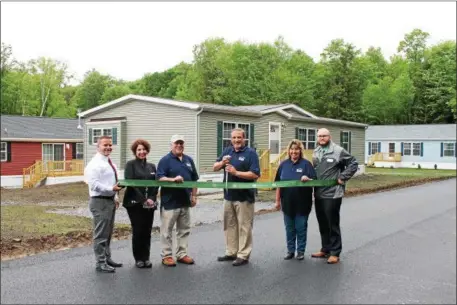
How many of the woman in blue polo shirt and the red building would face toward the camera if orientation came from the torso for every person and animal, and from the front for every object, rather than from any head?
2

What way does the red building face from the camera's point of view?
toward the camera

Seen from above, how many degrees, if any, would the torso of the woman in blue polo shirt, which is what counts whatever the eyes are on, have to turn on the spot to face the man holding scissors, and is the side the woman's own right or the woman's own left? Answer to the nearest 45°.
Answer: approximately 45° to the woman's own right

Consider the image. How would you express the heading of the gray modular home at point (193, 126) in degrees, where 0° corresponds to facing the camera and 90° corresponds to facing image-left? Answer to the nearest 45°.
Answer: approximately 315°

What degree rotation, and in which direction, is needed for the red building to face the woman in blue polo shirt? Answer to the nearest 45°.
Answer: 0° — it already faces them

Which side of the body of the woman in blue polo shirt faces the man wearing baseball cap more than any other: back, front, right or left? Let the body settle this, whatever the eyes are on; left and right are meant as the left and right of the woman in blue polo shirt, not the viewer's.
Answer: right

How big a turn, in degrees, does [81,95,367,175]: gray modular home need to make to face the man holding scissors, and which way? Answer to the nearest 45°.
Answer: approximately 45° to its right

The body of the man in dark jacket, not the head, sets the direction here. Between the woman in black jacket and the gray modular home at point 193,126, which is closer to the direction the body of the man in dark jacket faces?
the woman in black jacket

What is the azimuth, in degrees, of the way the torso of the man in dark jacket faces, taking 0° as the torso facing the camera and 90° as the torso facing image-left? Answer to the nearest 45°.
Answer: approximately 45°

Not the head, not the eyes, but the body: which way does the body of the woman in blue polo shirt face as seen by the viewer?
toward the camera

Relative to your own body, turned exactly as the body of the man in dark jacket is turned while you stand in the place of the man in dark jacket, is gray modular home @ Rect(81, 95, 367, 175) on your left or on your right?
on your right

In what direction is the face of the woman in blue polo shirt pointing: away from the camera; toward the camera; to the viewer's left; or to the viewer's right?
toward the camera
